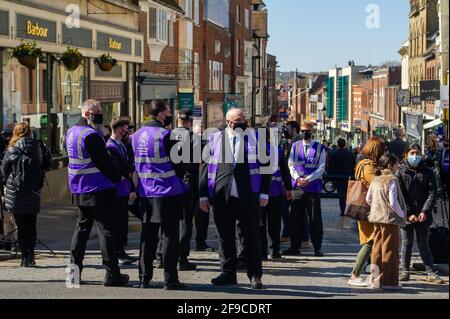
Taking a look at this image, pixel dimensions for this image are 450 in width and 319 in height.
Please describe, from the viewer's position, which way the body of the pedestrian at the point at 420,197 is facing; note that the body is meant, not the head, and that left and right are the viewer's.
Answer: facing the viewer

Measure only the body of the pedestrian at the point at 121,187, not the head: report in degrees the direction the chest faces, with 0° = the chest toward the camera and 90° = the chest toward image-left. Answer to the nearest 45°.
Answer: approximately 270°

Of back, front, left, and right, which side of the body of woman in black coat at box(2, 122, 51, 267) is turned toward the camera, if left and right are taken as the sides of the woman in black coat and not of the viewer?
back

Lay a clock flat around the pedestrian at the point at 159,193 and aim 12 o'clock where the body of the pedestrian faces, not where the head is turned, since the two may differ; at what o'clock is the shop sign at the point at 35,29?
The shop sign is roughly at 10 o'clock from the pedestrian.

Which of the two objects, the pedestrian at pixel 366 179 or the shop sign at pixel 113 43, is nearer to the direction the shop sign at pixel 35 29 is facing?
the pedestrian

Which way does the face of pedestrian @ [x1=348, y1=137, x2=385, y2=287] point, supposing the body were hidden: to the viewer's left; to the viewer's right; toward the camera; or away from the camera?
away from the camera

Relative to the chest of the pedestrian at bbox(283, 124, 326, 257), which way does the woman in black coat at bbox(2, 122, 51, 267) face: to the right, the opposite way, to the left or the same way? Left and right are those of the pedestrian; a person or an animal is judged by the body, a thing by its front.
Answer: the opposite way

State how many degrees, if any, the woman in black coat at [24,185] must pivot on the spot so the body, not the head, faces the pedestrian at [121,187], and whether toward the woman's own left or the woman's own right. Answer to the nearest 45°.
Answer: approximately 90° to the woman's own right

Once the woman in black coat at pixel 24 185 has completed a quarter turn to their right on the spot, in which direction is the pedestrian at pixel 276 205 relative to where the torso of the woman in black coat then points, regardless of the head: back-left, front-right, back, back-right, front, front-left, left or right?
front

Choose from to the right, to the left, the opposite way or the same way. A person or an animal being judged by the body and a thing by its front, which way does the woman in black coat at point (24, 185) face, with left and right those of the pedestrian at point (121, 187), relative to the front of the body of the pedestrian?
to the left
